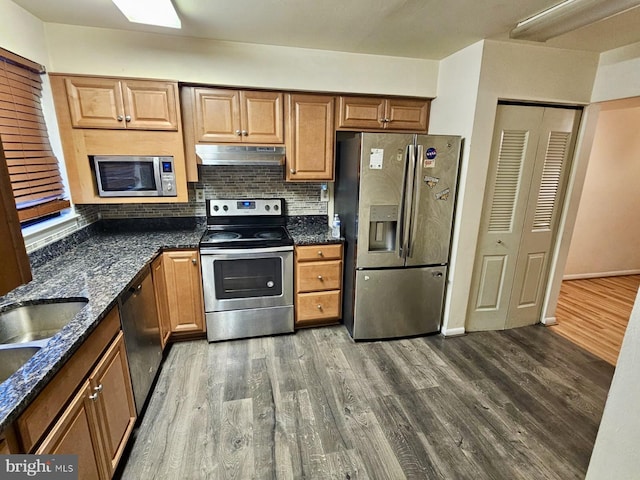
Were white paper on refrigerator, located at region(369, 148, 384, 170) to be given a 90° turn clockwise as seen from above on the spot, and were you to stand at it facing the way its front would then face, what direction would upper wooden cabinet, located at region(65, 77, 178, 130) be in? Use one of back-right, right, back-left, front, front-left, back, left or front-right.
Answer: front

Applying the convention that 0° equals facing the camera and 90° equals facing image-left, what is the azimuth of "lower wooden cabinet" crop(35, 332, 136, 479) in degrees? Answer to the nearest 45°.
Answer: approximately 270°

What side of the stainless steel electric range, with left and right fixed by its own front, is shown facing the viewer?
front

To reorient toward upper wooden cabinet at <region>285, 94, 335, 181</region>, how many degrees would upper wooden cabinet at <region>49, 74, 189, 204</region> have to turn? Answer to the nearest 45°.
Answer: approximately 90° to its left

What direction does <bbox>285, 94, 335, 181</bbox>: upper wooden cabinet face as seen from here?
toward the camera

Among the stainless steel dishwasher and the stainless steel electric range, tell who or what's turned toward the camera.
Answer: the stainless steel electric range

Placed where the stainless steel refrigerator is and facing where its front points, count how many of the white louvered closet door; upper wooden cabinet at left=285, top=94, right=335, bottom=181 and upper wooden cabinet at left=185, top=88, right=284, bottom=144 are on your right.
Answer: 2

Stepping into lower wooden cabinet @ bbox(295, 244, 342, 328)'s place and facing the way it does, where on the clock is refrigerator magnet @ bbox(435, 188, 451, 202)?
The refrigerator magnet is roughly at 9 o'clock from the lower wooden cabinet.

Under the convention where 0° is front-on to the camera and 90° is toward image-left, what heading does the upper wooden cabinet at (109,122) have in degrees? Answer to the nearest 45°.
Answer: approximately 0°

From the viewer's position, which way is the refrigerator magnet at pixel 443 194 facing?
facing the viewer

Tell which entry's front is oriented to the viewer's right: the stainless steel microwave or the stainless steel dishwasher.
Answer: the stainless steel dishwasher

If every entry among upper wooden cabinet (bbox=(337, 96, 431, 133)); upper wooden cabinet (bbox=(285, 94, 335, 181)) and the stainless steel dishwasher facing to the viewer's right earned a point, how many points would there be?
1

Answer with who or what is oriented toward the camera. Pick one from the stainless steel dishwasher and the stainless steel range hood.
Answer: the stainless steel range hood

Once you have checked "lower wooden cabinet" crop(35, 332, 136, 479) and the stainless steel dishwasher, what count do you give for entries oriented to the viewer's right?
2

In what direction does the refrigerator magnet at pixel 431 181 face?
toward the camera

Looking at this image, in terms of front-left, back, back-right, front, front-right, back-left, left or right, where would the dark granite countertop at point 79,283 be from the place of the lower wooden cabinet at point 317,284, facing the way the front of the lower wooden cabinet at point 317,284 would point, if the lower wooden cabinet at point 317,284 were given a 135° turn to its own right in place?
left

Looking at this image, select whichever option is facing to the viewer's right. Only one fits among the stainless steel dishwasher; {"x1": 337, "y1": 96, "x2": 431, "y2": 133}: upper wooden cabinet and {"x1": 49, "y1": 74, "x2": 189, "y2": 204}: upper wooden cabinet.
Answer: the stainless steel dishwasher

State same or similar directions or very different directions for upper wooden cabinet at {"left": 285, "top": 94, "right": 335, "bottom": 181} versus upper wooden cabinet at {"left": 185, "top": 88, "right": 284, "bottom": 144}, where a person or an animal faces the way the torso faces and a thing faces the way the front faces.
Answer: same or similar directions

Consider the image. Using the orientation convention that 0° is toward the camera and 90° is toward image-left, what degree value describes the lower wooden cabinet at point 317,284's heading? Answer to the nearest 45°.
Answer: approximately 0°
